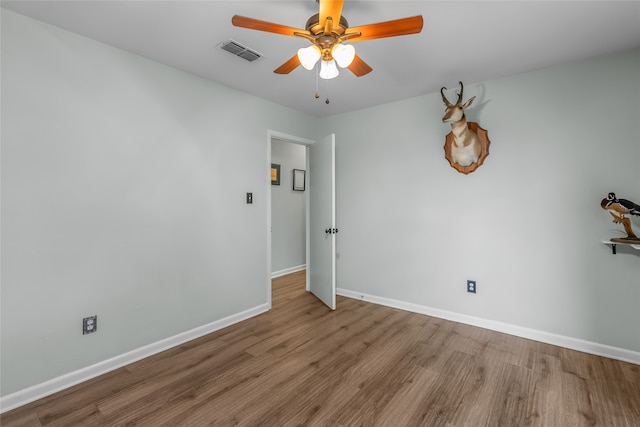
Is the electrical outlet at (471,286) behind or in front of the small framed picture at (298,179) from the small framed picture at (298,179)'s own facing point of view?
in front

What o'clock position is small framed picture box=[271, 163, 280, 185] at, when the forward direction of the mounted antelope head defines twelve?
The small framed picture is roughly at 2 o'clock from the mounted antelope head.

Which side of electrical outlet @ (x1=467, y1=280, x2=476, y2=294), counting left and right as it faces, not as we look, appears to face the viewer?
front

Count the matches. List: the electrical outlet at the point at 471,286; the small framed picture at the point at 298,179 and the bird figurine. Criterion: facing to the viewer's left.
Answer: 1

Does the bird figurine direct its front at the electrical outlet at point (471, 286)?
yes

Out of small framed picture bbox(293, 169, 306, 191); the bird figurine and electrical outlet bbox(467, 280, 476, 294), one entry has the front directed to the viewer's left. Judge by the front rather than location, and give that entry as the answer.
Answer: the bird figurine

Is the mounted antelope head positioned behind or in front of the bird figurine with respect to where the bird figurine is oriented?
in front

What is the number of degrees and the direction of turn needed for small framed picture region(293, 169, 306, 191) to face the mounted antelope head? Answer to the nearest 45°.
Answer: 0° — it already faces it

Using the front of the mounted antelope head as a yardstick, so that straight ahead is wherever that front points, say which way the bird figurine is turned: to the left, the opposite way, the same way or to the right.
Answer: to the right

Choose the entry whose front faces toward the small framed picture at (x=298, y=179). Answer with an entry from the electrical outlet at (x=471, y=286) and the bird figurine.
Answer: the bird figurine

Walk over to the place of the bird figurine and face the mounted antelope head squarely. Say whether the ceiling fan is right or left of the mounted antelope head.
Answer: left

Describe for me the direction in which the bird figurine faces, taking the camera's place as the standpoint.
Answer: facing to the left of the viewer

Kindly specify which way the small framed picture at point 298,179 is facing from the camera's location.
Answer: facing the viewer and to the right of the viewer

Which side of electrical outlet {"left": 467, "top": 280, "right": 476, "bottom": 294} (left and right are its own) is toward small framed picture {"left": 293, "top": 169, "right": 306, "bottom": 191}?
right

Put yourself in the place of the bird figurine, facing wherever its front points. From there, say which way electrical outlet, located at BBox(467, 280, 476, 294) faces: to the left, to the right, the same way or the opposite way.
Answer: to the left

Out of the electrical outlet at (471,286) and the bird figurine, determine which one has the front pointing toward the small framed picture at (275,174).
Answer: the bird figurine

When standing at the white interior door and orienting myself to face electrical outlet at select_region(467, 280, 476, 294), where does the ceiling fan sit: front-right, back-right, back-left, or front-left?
front-right
